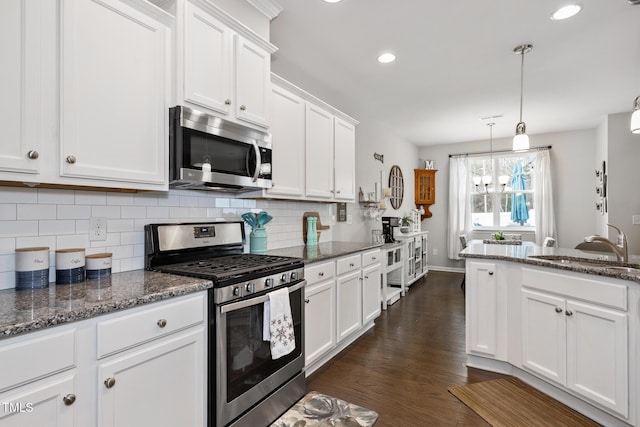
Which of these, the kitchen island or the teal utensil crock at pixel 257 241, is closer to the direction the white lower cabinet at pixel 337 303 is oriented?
the kitchen island

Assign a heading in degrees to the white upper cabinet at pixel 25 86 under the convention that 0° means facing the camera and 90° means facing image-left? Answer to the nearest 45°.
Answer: approximately 315°

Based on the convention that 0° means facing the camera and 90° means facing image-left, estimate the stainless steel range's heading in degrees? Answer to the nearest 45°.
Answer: approximately 315°

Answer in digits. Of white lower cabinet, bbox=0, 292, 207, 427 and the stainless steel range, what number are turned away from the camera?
0

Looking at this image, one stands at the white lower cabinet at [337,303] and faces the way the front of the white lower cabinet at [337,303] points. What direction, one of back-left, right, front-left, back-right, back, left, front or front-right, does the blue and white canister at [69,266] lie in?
right

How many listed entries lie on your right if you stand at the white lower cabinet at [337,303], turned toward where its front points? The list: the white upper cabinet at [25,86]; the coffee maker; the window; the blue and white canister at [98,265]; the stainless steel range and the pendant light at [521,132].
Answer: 3

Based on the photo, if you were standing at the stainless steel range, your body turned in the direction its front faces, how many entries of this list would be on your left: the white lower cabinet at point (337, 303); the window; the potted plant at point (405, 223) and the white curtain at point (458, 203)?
4

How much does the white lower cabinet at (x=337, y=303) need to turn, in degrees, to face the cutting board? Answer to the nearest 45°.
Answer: approximately 180°

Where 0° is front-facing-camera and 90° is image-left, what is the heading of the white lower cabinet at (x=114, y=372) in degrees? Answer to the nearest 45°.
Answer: approximately 315°

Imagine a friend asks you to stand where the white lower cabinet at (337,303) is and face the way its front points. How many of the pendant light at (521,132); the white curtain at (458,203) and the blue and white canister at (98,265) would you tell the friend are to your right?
1

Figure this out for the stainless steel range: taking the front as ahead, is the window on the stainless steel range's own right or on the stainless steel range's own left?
on the stainless steel range's own left

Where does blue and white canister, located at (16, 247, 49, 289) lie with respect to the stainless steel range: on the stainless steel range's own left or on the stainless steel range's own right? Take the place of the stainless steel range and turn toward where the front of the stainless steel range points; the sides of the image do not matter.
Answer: on the stainless steel range's own right

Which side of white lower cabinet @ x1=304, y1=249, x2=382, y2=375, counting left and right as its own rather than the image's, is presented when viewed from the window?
left
